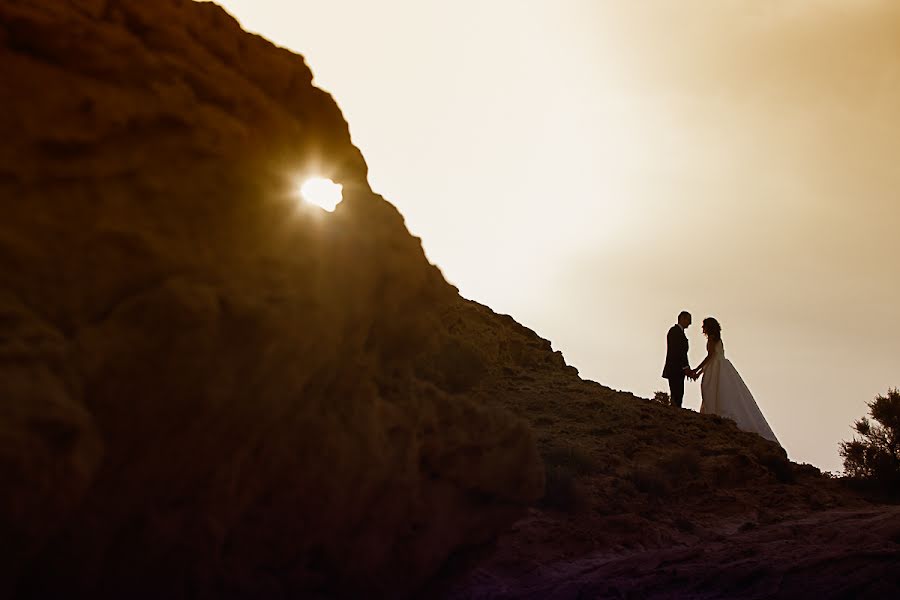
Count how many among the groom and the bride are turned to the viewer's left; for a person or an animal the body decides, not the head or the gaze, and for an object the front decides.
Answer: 1

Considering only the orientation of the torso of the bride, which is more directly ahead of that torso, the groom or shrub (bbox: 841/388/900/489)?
the groom

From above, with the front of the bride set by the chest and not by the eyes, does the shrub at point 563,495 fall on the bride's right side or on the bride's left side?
on the bride's left side

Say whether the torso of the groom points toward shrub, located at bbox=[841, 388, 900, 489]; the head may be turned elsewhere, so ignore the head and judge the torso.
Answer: yes

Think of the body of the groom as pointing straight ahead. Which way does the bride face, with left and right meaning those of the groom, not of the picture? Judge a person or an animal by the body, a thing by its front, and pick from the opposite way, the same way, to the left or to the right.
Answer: the opposite way

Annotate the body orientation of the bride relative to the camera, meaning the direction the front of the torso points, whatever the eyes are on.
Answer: to the viewer's left

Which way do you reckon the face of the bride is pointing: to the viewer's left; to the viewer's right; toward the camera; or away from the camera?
to the viewer's left

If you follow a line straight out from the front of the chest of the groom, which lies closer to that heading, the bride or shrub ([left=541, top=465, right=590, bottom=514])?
the bride

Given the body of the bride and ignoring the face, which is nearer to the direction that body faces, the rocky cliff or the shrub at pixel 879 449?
the rocky cliff

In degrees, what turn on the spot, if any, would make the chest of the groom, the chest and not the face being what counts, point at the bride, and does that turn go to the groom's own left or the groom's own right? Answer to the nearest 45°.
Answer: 0° — they already face them

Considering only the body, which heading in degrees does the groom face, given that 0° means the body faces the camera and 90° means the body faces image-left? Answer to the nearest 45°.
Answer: approximately 270°
